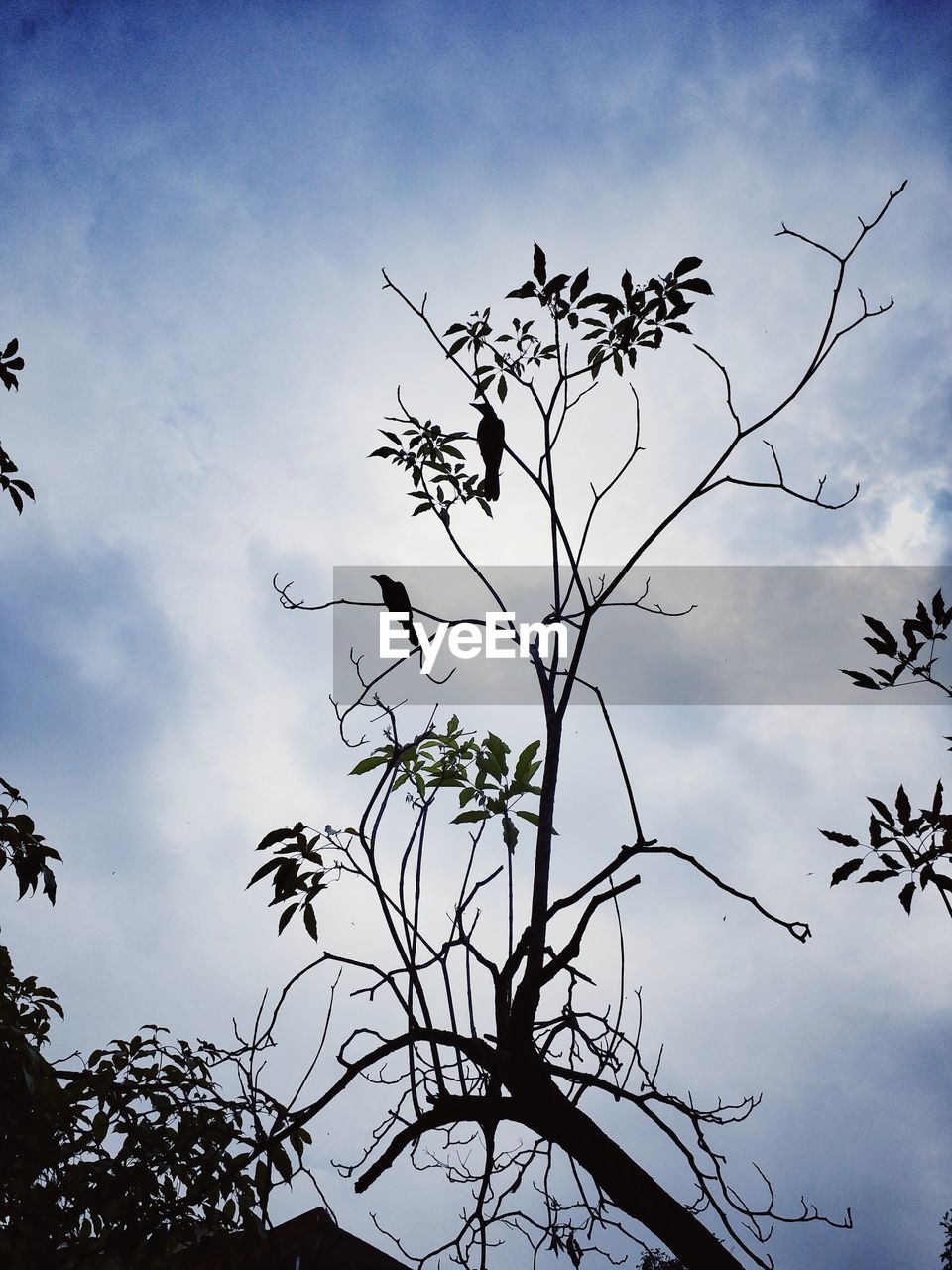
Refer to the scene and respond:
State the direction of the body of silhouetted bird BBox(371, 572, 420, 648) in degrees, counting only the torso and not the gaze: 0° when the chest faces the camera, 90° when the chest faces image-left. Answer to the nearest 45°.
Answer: approximately 90°

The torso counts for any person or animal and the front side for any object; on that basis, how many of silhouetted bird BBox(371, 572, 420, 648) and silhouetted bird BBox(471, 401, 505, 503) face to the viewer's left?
2

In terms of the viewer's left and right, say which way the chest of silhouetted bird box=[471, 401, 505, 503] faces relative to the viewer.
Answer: facing to the left of the viewer
